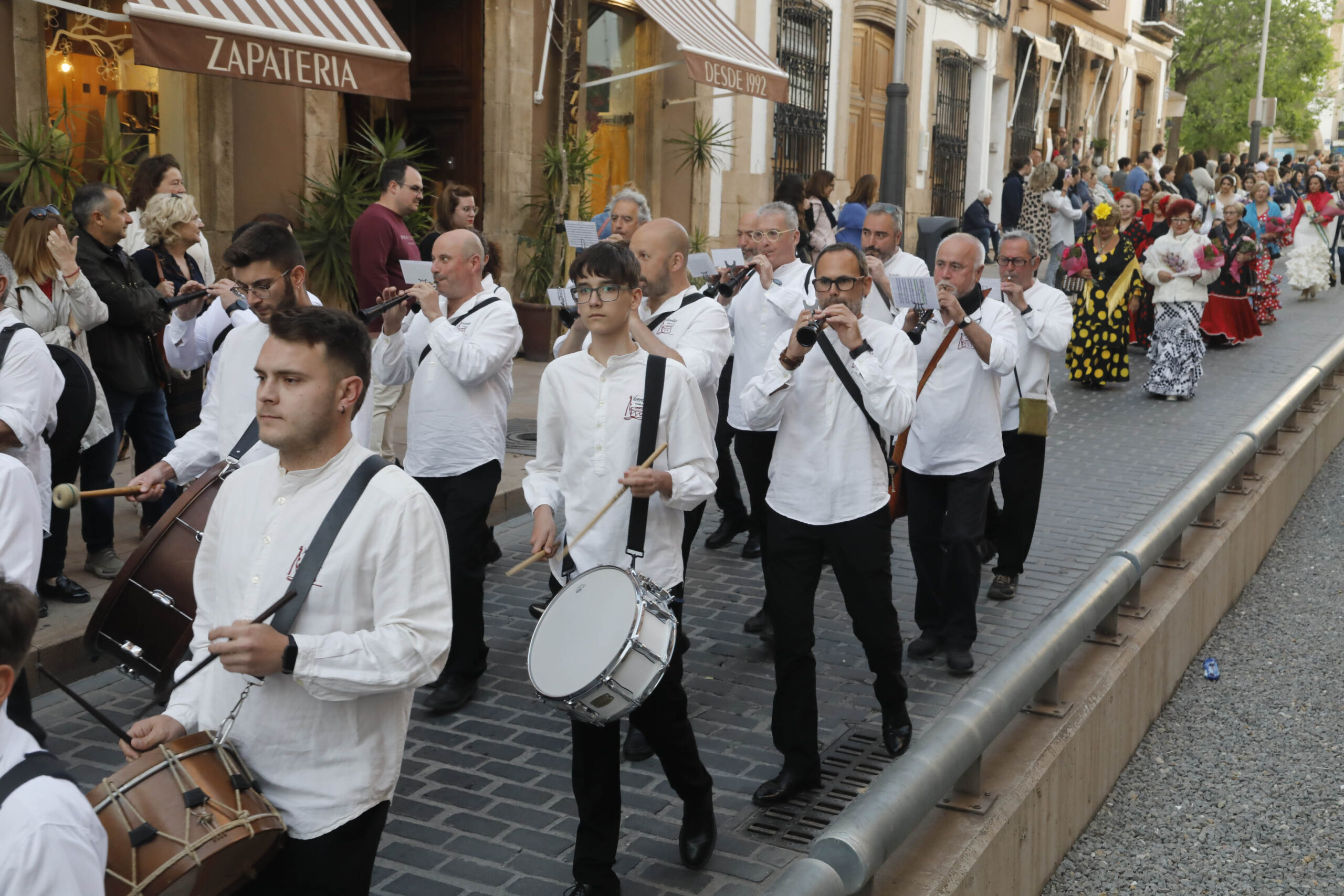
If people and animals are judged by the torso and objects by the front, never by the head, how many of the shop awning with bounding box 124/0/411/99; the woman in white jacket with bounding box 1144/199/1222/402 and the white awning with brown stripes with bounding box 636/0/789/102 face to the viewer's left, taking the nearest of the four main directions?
0

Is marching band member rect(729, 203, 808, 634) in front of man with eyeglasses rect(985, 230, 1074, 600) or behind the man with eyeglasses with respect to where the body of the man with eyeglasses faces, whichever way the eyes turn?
in front

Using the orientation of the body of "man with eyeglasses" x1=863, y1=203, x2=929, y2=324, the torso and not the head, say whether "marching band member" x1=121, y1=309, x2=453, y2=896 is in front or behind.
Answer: in front

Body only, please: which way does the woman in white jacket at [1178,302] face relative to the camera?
toward the camera

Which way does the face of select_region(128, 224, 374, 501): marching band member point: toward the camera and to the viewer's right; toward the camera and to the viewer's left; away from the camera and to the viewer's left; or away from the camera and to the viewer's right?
toward the camera and to the viewer's left

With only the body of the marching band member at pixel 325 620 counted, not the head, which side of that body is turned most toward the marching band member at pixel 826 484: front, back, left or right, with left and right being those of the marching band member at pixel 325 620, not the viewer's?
back

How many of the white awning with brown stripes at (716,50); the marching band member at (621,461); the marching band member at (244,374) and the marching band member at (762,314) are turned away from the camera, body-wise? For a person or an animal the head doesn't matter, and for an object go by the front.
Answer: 0

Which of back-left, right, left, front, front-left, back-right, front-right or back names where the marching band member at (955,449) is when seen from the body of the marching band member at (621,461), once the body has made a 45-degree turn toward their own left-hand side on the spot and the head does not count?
back-left

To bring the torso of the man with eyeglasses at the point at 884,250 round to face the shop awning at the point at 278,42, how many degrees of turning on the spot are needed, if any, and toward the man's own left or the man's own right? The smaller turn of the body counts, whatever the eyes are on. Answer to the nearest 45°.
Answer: approximately 45° to the man's own right

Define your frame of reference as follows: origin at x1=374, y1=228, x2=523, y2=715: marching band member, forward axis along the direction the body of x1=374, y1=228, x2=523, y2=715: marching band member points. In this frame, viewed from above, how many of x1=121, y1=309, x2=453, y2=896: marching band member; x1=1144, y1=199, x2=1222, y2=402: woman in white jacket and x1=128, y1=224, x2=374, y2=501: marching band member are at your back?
1

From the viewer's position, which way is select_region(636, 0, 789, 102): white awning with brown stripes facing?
facing the viewer and to the right of the viewer

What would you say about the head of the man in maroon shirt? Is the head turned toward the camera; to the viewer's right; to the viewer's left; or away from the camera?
to the viewer's right

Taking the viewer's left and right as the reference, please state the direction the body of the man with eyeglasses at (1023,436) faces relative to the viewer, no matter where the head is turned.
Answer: facing the viewer and to the left of the viewer

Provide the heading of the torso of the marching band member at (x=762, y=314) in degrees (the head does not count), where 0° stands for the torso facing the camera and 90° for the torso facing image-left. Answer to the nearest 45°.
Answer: approximately 45°

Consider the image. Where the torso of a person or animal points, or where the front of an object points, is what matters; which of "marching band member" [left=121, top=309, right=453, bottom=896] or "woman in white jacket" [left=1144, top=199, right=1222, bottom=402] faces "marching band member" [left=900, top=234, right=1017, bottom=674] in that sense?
the woman in white jacket

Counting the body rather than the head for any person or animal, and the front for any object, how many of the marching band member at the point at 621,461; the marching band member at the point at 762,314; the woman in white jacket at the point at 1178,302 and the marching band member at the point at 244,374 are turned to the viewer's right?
0

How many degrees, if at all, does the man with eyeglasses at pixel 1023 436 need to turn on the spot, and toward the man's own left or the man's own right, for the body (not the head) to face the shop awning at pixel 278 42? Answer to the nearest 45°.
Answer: approximately 45° to the man's own right
